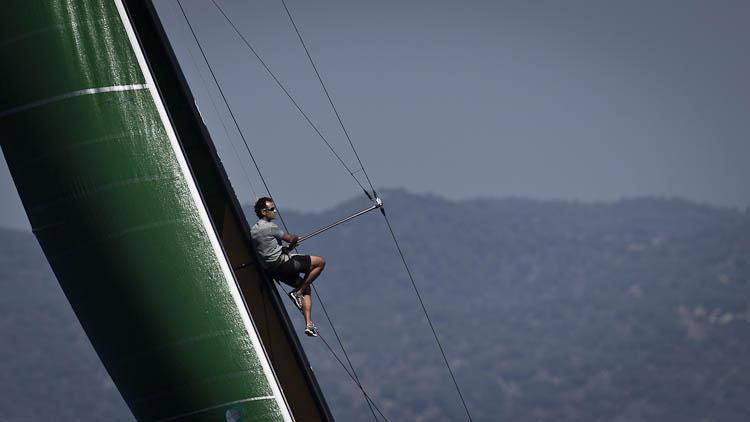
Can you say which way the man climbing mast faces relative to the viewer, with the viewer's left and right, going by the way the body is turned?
facing to the right of the viewer
